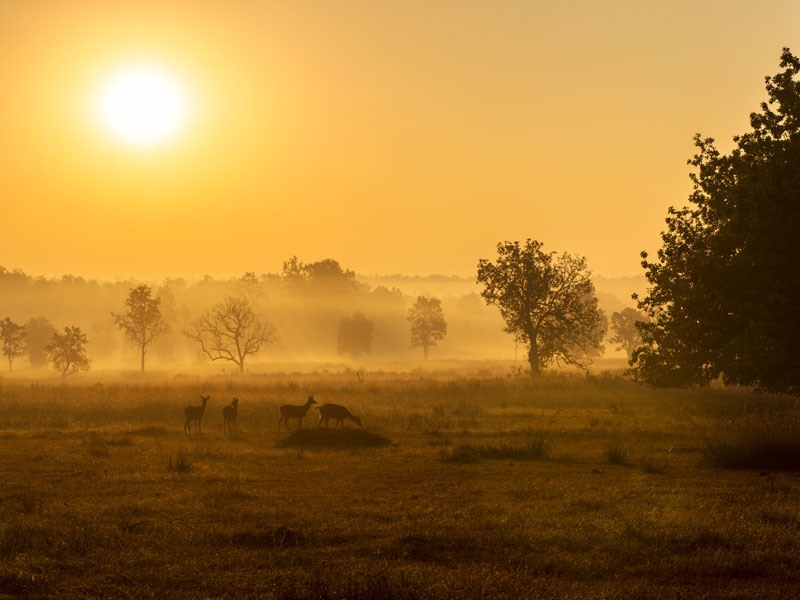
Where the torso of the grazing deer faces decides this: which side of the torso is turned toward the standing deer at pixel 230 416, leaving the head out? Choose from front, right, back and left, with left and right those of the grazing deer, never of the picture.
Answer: back

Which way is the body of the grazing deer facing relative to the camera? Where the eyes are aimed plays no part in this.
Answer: to the viewer's right

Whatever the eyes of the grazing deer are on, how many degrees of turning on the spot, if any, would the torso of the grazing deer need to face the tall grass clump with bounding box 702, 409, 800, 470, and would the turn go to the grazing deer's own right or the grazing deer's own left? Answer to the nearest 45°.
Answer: approximately 45° to the grazing deer's own right

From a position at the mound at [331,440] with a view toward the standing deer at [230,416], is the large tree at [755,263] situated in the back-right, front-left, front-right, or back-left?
back-right

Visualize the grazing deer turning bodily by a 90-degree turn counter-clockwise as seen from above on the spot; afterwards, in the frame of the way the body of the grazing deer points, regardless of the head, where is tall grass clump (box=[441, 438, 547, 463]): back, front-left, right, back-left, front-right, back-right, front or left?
back-right

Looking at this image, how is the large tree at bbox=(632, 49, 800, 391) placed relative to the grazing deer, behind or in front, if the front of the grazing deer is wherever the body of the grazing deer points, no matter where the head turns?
in front

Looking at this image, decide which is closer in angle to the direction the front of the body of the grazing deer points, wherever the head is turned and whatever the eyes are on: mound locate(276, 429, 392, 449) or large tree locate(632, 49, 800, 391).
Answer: the large tree
